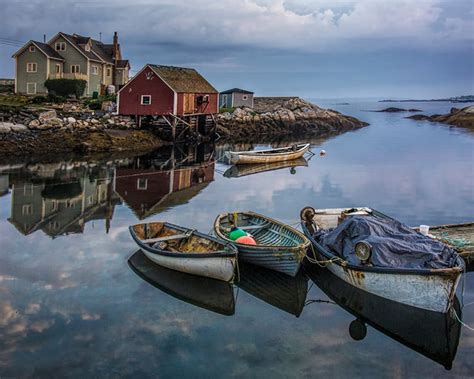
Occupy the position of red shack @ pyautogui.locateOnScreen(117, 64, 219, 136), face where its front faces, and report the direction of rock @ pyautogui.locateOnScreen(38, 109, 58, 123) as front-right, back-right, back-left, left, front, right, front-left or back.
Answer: right

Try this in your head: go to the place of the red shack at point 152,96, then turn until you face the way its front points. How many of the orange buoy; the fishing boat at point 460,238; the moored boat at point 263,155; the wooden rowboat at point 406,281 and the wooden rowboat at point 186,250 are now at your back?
0

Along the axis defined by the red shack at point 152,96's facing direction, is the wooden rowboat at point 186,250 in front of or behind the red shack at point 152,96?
in front

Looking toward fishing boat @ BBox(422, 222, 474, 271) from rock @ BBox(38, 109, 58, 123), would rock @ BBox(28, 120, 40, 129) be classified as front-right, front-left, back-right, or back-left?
front-right

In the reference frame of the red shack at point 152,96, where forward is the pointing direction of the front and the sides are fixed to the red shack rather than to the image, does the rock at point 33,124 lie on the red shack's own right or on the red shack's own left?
on the red shack's own right

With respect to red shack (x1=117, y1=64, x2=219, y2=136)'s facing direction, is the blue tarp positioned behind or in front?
in front

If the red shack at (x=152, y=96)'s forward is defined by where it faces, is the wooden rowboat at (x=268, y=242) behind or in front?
in front

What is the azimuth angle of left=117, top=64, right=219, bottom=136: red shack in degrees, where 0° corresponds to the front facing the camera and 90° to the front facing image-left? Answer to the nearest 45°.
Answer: approximately 315°

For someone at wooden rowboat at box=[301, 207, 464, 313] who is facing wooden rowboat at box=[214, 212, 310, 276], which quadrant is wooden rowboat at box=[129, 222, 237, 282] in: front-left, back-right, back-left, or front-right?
front-left

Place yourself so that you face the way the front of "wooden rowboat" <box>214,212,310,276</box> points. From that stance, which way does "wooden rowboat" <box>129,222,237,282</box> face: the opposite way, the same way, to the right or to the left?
the same way
